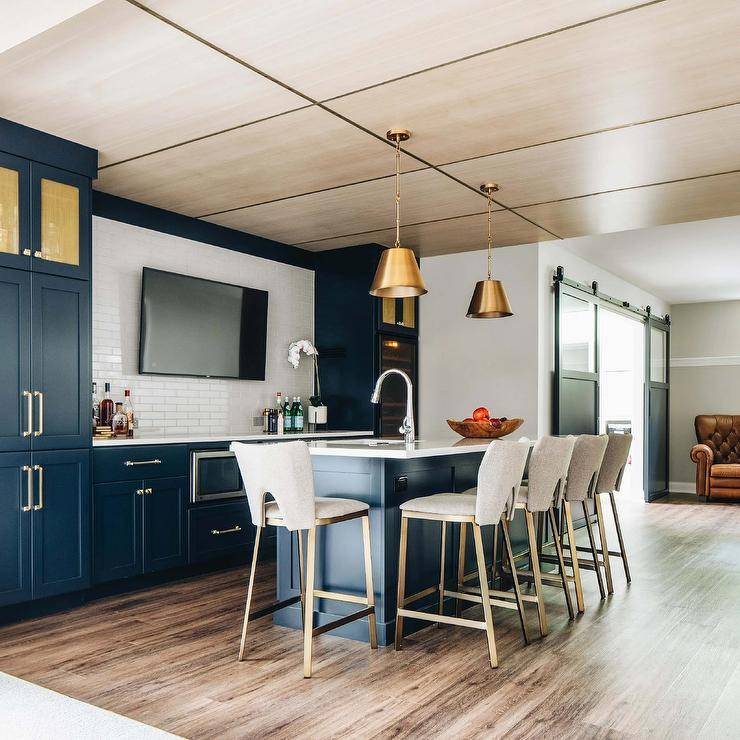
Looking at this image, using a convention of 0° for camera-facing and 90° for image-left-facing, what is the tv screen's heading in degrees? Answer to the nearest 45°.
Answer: approximately 315°

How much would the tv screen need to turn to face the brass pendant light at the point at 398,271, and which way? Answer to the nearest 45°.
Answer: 0° — it already faces it

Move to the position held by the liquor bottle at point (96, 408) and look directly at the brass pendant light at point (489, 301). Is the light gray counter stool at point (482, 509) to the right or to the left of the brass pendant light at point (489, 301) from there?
right

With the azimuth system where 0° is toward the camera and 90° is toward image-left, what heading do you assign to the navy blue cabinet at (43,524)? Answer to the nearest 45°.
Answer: approximately 315°

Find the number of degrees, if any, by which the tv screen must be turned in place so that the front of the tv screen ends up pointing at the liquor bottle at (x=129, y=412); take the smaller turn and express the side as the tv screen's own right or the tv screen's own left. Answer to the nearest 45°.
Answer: approximately 90° to the tv screen's own right

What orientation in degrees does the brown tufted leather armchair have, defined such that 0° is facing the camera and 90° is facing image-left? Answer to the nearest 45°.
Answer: approximately 0°
